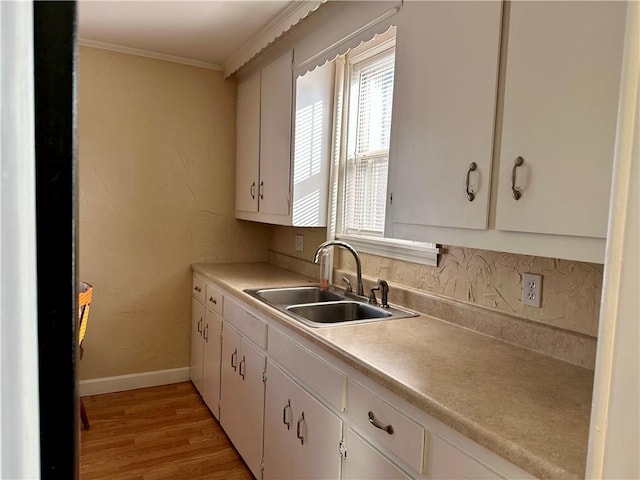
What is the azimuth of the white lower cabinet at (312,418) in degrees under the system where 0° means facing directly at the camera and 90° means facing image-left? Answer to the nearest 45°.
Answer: approximately 45°

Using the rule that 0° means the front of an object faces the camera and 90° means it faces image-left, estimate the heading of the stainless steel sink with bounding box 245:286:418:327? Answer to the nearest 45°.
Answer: approximately 45°

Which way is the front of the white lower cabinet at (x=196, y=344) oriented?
to the viewer's left

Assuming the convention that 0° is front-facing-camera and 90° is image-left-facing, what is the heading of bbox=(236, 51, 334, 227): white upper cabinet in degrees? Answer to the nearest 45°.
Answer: approximately 45°

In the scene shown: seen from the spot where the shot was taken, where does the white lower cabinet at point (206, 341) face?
facing to the left of the viewer
